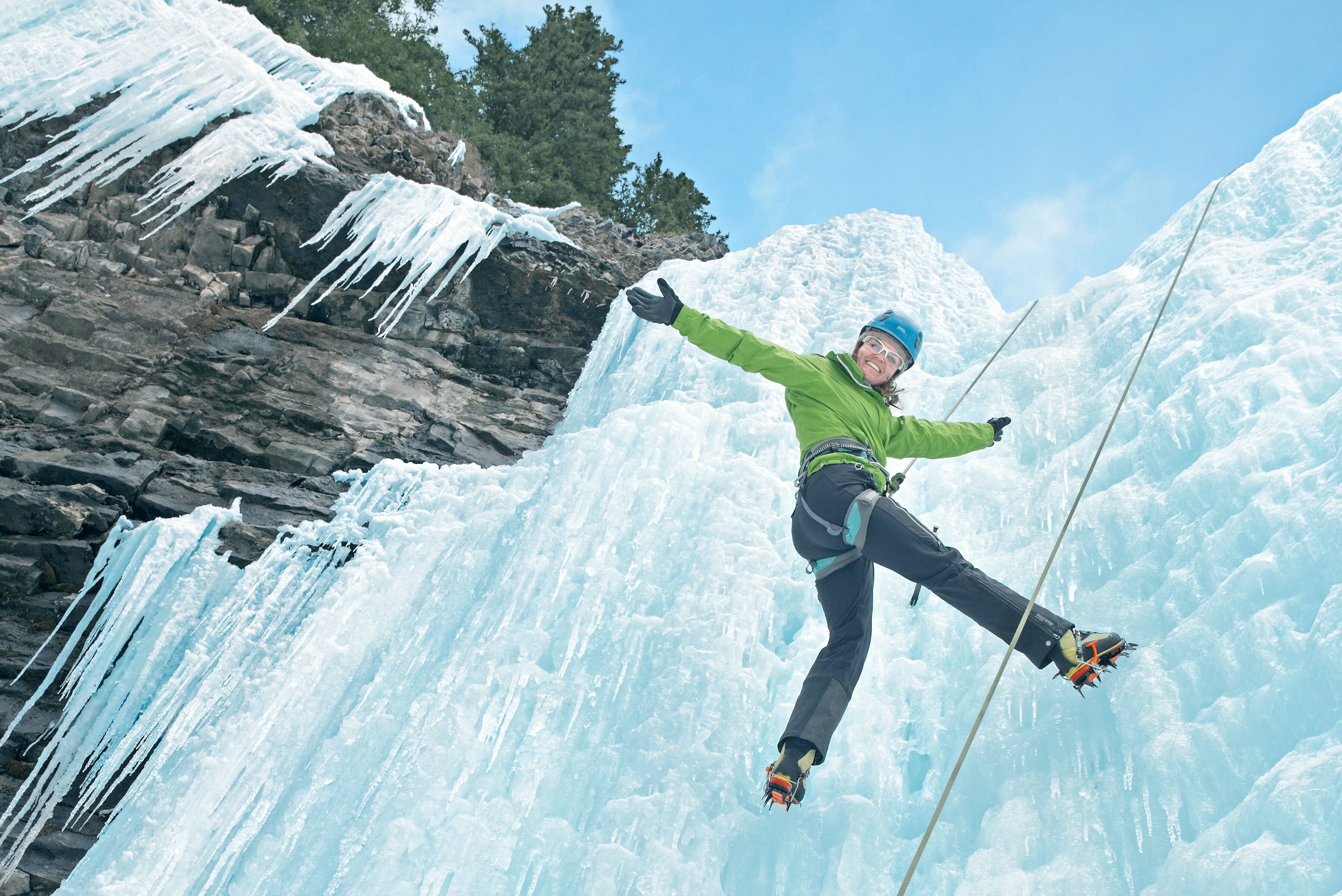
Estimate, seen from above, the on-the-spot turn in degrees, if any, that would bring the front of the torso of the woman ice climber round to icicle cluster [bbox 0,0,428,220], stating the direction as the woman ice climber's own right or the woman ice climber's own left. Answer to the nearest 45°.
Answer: approximately 135° to the woman ice climber's own right

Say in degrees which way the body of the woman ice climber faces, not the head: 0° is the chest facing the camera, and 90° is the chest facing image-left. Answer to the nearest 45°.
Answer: approximately 315°

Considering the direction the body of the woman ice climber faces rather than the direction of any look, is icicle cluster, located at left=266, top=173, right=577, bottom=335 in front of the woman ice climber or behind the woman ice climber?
behind
